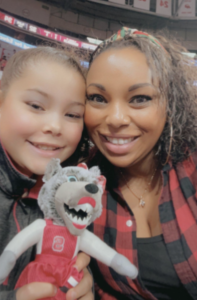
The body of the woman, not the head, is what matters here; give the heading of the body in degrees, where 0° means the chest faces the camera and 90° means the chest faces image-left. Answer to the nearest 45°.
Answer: approximately 0°

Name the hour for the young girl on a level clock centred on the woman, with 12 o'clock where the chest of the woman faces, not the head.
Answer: The young girl is roughly at 2 o'clock from the woman.
